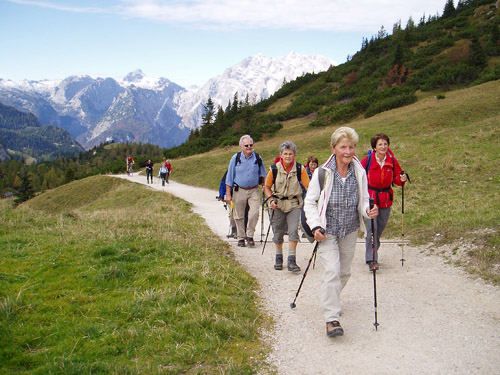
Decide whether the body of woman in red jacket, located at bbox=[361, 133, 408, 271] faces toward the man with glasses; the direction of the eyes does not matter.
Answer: no

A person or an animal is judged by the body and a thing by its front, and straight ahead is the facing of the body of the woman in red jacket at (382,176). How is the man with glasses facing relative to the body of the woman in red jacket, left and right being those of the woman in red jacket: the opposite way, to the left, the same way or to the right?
the same way

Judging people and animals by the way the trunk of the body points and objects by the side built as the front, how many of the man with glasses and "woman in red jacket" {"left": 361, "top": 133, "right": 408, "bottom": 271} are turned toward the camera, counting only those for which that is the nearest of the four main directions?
2

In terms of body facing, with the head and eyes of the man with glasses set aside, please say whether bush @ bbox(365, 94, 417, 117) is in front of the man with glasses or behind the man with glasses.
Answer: behind

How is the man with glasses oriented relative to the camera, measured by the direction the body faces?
toward the camera

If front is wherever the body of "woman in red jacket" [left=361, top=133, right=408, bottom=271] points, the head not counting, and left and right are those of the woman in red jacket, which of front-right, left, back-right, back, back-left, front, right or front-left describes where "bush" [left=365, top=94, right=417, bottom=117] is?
back

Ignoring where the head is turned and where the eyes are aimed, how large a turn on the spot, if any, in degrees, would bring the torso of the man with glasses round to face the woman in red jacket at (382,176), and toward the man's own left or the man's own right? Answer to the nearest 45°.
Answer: approximately 45° to the man's own left
